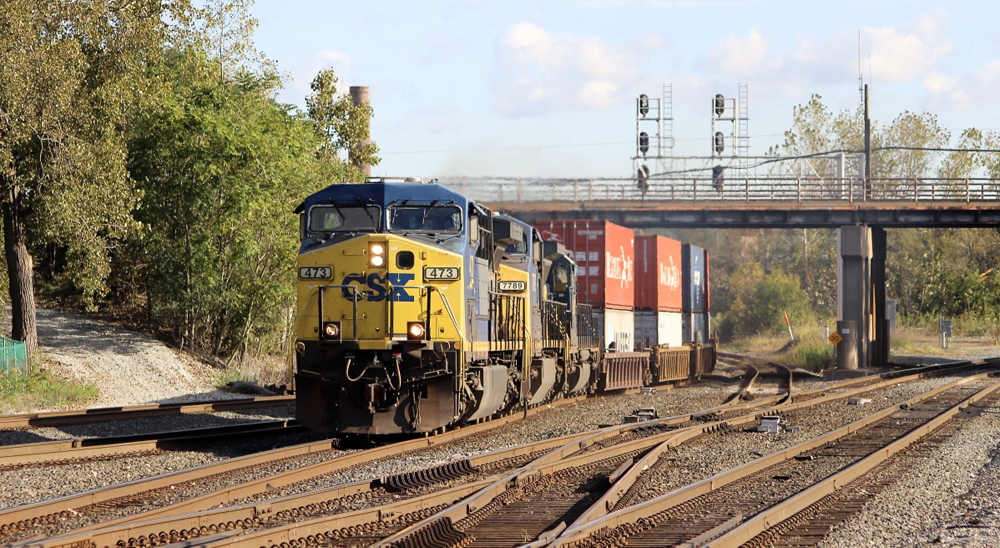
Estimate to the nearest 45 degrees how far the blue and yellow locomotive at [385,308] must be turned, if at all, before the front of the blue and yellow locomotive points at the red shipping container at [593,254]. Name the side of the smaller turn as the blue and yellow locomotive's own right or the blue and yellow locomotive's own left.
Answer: approximately 180°

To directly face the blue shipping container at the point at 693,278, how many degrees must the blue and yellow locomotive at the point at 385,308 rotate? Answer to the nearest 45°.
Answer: approximately 135° to its left

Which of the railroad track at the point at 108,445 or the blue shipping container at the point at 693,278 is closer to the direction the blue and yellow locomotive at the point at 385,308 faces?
the railroad track

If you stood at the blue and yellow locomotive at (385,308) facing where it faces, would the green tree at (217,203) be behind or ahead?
behind

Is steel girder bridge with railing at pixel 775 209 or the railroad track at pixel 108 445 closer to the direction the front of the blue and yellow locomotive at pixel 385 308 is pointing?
the railroad track

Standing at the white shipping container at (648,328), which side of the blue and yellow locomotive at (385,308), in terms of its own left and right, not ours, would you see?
back

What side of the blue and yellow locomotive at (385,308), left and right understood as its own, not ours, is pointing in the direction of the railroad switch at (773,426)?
left

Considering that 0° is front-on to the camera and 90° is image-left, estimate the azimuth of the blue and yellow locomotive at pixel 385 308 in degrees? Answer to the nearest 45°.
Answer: approximately 0°

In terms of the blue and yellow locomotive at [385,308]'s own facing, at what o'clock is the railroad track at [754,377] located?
The railroad track is roughly at 7 o'clock from the blue and yellow locomotive.

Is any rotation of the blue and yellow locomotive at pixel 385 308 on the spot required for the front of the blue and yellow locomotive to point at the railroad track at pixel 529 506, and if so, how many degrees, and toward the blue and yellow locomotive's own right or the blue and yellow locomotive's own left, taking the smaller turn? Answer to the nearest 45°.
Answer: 0° — it already faces it

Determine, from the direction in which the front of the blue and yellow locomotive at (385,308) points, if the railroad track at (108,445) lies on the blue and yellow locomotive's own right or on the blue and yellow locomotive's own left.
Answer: on the blue and yellow locomotive's own right
